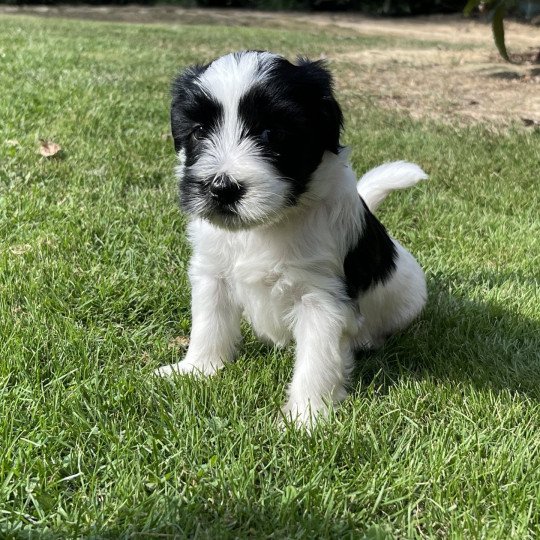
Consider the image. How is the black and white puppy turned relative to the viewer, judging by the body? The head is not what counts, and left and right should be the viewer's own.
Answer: facing the viewer and to the left of the viewer

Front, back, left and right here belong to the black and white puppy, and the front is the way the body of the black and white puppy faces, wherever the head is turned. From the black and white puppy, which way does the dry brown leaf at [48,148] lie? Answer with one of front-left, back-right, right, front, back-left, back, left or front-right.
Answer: right

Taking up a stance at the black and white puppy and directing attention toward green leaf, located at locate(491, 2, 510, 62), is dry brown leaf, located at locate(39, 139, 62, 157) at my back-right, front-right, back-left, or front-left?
front-left

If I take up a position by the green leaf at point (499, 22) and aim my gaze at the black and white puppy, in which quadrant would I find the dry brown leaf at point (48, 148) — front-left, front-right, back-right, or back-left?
front-right

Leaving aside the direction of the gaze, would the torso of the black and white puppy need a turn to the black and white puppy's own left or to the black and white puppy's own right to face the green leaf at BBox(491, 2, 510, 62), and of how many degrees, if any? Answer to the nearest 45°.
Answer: approximately 135° to the black and white puppy's own right

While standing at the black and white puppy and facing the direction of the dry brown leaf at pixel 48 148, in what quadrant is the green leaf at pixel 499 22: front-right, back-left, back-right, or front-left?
front-right
